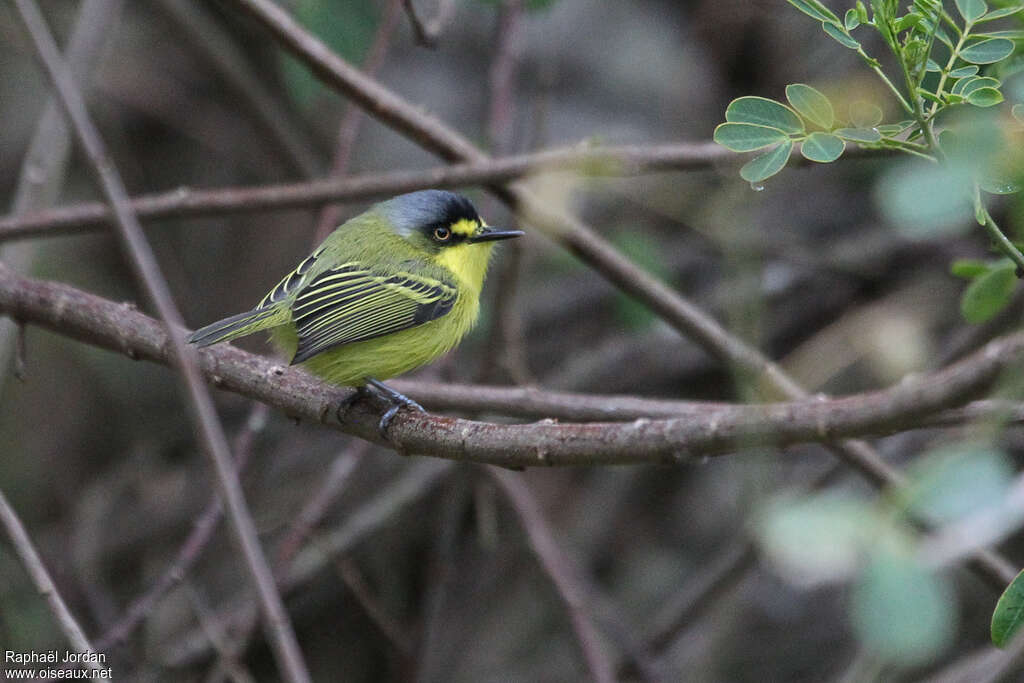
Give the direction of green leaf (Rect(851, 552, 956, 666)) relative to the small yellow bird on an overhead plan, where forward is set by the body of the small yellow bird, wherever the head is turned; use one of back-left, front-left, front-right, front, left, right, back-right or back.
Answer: right

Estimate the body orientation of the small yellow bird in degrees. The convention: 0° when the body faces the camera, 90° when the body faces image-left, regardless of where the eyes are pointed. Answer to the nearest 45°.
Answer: approximately 270°

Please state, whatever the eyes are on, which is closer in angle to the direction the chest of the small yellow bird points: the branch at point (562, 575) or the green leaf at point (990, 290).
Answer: the green leaf

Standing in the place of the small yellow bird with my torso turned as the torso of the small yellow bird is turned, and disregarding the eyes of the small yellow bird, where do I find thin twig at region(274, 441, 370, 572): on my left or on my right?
on my left

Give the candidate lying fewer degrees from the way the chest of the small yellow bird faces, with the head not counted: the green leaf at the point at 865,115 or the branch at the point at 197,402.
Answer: the green leaf

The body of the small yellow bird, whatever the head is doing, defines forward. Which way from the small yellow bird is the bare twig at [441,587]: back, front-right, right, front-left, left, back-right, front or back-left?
left

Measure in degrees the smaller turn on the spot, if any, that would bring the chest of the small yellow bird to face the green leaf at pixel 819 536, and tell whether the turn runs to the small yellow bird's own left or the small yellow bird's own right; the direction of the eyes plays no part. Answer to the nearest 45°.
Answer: approximately 90° to the small yellow bird's own right
